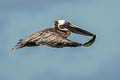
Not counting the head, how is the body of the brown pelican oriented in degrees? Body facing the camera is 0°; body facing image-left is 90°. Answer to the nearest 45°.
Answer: approximately 270°
